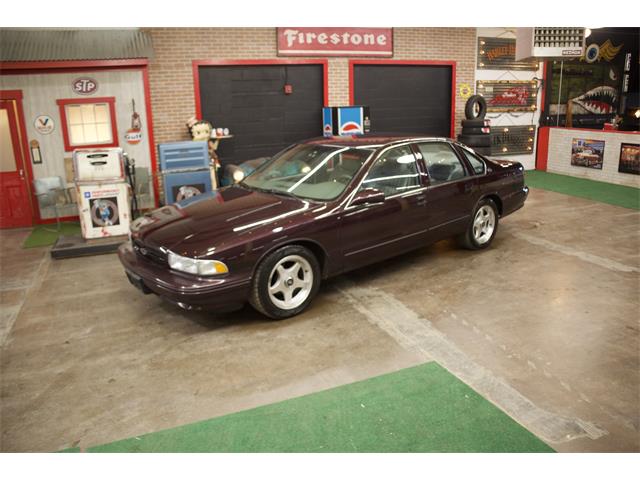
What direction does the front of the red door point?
toward the camera

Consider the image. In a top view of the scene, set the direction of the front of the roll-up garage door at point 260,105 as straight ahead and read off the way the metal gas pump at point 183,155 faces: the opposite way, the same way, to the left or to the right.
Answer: the same way

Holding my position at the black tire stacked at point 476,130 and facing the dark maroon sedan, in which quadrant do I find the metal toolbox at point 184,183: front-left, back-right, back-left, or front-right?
front-right

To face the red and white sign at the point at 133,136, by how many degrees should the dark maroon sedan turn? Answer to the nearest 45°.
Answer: approximately 90° to its right

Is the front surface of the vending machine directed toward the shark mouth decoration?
no

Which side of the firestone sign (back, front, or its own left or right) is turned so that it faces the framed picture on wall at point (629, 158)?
left

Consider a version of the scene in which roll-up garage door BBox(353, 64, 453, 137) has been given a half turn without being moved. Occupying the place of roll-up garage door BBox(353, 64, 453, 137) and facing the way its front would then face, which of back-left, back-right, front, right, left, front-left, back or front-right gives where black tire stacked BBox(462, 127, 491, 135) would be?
right

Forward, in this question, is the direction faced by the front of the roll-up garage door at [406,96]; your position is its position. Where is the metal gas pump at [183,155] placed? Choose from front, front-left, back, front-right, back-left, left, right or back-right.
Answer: front-right

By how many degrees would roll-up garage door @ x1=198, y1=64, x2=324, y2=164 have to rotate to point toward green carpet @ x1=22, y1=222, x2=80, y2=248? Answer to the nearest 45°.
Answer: approximately 45° to its right

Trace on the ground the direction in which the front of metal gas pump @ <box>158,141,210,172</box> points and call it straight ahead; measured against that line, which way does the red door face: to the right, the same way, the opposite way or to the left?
the same way

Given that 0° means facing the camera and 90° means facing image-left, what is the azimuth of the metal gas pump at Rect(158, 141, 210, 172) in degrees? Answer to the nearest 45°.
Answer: approximately 0°

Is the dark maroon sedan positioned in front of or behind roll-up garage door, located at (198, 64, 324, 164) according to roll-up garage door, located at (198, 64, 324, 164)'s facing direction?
in front

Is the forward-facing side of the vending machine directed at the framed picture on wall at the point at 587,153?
no

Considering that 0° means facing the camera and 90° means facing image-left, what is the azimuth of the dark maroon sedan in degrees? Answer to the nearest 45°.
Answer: approximately 45°

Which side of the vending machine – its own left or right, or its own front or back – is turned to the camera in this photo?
front

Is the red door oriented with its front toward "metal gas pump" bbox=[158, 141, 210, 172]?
no
